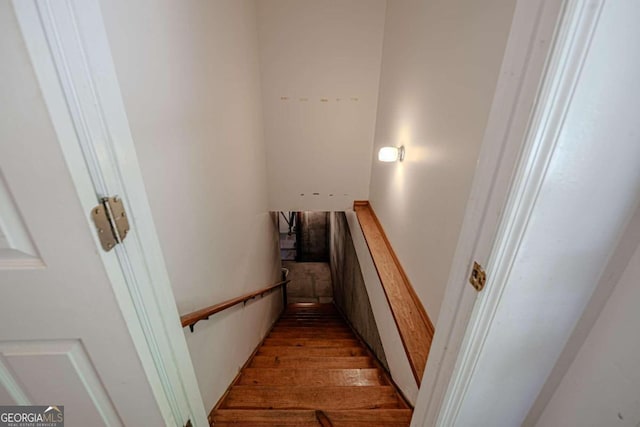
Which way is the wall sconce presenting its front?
to the viewer's left

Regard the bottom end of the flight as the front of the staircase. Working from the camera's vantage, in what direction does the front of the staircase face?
facing away from the viewer

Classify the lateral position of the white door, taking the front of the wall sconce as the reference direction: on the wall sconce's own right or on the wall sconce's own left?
on the wall sconce's own left

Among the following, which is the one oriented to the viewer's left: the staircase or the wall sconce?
the wall sconce

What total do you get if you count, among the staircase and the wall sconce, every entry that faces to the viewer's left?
1

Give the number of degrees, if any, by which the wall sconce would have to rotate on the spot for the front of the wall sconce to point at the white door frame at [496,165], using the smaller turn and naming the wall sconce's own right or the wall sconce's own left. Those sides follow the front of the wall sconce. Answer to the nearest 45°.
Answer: approximately 90° to the wall sconce's own left

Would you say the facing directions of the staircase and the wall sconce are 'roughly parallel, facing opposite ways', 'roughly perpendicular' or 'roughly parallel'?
roughly perpendicular
